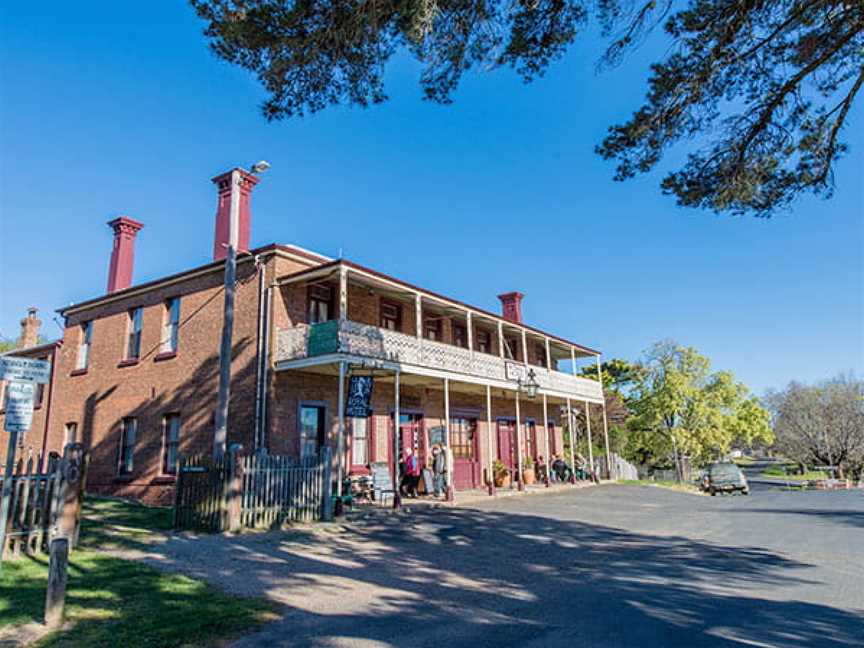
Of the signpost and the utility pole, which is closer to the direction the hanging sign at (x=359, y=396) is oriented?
the signpost

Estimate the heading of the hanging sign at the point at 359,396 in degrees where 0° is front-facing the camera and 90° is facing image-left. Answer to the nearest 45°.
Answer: approximately 0°

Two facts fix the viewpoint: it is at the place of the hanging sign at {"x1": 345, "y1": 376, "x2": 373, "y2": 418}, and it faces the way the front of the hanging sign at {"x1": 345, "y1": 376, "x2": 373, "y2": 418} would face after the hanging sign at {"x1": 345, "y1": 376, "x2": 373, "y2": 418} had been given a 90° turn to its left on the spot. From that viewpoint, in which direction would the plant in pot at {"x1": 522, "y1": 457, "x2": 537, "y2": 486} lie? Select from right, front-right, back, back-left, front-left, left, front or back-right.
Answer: front-left

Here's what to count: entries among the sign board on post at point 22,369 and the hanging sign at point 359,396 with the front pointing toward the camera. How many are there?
2

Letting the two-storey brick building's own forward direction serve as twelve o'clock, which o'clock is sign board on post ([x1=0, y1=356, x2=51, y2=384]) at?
The sign board on post is roughly at 2 o'clock from the two-storey brick building.

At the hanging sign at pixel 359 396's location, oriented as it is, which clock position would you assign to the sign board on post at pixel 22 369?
The sign board on post is roughly at 1 o'clock from the hanging sign.

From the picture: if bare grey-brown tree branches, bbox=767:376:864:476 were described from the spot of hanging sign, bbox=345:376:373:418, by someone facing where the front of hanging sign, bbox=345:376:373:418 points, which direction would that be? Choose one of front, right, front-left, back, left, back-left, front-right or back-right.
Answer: back-left
